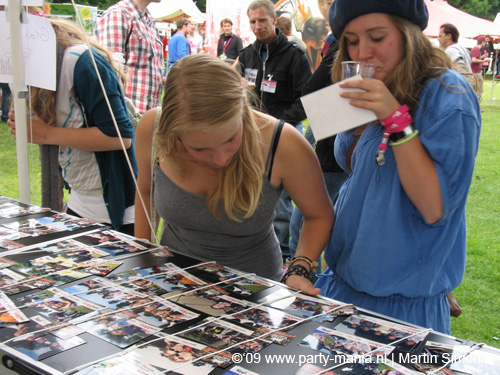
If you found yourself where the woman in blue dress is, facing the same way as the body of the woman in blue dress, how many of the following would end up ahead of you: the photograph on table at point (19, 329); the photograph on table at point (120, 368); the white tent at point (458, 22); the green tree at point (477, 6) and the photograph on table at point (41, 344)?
3

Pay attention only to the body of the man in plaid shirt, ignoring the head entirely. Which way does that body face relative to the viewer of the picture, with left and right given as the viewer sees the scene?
facing the viewer and to the right of the viewer

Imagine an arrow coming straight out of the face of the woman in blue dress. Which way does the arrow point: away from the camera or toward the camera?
toward the camera

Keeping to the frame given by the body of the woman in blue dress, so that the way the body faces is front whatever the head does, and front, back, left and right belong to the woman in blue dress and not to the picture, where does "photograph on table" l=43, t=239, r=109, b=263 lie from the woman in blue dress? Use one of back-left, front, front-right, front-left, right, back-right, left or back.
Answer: front-right

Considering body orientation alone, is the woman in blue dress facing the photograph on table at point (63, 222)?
no

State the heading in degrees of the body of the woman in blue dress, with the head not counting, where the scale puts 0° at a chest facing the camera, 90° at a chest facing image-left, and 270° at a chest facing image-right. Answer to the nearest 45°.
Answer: approximately 45°

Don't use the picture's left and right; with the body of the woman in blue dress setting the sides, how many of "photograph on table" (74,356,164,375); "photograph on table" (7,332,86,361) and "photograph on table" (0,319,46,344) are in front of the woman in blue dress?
3

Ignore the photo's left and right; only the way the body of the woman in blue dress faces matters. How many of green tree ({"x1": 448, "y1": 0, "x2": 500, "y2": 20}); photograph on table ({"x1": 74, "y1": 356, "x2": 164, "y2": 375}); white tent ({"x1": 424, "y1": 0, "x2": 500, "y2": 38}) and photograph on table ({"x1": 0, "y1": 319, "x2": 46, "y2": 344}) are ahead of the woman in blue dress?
2

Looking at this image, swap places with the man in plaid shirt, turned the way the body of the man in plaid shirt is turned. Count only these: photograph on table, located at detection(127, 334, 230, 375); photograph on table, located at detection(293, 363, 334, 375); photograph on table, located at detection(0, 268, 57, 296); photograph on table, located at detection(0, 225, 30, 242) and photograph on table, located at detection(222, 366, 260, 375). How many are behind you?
0
